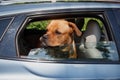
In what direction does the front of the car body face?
to the viewer's right
